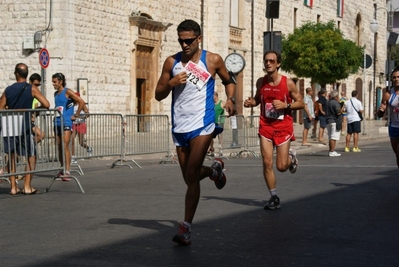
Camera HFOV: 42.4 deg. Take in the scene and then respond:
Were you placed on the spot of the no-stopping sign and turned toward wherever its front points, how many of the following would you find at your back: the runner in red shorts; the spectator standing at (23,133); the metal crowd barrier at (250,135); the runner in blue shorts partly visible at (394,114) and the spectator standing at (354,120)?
0

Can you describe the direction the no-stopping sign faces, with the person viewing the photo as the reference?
facing the viewer and to the right of the viewer

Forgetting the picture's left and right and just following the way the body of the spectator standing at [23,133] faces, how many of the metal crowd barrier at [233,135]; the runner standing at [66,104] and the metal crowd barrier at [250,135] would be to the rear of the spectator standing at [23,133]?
0

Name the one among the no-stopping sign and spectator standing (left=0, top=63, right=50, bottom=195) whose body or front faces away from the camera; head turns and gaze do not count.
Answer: the spectator standing

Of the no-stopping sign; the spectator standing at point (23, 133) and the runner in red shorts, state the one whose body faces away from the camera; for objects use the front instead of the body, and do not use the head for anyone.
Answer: the spectator standing

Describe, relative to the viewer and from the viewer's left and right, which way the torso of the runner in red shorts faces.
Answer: facing the viewer and to the left of the viewer

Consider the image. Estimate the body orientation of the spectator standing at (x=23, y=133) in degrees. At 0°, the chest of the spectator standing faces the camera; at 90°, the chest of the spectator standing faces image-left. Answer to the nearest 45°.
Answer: approximately 180°

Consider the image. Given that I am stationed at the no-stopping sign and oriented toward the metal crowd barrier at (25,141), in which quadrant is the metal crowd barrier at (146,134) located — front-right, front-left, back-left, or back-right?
front-left

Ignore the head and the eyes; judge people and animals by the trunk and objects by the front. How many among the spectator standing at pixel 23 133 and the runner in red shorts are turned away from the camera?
1

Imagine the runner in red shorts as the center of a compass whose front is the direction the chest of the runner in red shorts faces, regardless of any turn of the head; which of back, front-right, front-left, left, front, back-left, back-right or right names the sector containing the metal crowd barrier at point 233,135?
back-right

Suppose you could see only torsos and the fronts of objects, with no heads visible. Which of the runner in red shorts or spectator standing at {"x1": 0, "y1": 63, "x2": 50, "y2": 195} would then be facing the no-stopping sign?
the spectator standing
